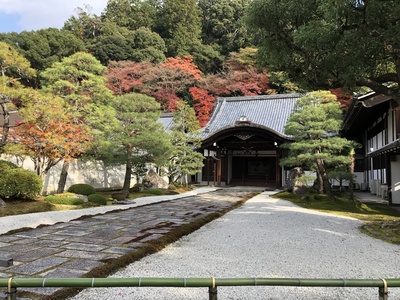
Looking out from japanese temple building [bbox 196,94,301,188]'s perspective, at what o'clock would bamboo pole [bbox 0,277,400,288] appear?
The bamboo pole is roughly at 12 o'clock from the japanese temple building.

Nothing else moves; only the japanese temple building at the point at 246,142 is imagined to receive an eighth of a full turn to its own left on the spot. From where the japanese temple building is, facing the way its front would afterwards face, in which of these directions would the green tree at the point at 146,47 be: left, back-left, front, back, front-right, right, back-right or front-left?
back

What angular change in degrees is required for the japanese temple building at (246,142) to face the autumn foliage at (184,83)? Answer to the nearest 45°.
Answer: approximately 135° to its right

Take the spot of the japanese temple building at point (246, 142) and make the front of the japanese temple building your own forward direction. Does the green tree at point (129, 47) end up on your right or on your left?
on your right

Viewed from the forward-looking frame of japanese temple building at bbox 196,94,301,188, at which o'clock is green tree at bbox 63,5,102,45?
The green tree is roughly at 4 o'clock from the japanese temple building.

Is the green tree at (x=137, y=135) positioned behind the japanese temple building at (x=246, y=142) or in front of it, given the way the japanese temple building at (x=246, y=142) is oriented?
in front

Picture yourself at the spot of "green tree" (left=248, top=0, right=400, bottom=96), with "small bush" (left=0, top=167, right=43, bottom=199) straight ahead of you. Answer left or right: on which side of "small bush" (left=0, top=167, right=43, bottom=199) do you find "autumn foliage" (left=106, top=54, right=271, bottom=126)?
right

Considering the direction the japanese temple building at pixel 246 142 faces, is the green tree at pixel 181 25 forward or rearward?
rearward

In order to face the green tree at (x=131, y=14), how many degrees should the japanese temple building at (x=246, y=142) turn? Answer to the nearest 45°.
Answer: approximately 135° to its right

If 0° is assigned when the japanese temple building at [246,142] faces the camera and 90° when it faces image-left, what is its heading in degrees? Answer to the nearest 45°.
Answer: approximately 0°
